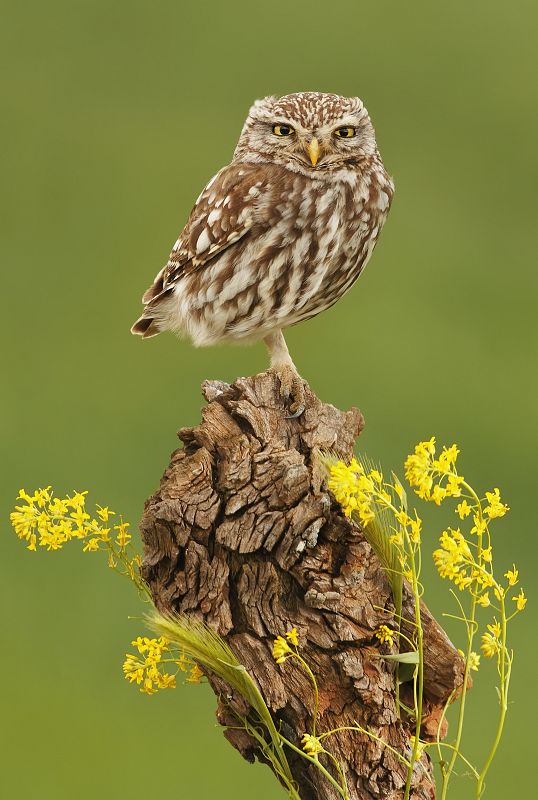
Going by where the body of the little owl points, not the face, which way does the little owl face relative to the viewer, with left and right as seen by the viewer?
facing the viewer and to the right of the viewer

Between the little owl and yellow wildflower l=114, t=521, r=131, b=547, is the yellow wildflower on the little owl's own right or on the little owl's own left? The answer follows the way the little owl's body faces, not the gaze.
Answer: on the little owl's own right

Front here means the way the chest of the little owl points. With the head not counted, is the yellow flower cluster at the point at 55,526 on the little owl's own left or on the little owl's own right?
on the little owl's own right
